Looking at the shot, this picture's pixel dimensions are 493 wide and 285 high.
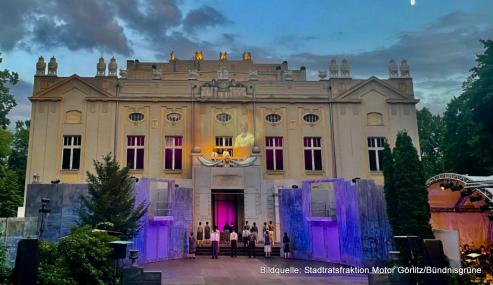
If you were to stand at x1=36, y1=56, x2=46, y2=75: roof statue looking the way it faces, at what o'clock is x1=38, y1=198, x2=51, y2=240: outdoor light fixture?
The outdoor light fixture is roughly at 12 o'clock from the roof statue.

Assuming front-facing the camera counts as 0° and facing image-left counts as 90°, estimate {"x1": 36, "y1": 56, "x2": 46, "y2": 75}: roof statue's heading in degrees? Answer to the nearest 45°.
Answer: approximately 0°

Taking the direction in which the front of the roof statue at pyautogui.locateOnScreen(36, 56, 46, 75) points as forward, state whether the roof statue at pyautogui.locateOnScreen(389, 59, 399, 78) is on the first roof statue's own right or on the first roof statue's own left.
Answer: on the first roof statue's own left

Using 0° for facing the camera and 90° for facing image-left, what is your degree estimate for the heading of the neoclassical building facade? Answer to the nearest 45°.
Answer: approximately 0°

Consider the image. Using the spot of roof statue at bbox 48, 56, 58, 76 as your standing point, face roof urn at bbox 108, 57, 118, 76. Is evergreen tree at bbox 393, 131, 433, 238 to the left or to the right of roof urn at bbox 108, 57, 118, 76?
right

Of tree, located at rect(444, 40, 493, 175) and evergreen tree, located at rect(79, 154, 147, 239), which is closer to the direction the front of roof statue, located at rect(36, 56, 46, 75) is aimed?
the evergreen tree
